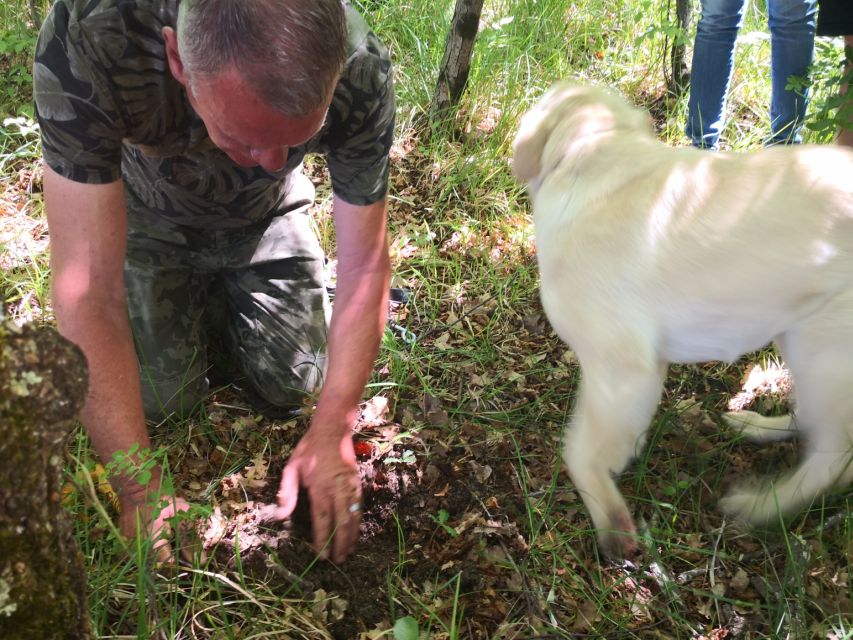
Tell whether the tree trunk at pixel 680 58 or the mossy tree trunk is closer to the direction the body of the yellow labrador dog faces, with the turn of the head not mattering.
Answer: the mossy tree trunk

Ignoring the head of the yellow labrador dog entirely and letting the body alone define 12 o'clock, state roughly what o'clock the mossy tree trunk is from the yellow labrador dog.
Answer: The mossy tree trunk is roughly at 10 o'clock from the yellow labrador dog.

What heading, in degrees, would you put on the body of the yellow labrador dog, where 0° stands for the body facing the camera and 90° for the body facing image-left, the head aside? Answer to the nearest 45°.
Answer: approximately 90°

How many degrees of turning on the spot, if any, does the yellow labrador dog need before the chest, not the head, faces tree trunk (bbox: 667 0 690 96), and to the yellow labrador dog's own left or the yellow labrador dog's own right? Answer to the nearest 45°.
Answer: approximately 90° to the yellow labrador dog's own right

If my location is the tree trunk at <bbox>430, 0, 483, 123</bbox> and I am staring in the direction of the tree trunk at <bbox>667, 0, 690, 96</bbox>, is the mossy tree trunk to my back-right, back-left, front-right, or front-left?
back-right

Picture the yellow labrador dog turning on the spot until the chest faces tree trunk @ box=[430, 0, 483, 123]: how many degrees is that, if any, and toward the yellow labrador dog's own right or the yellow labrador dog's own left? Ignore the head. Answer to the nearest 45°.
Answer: approximately 45° to the yellow labrador dog's own right
